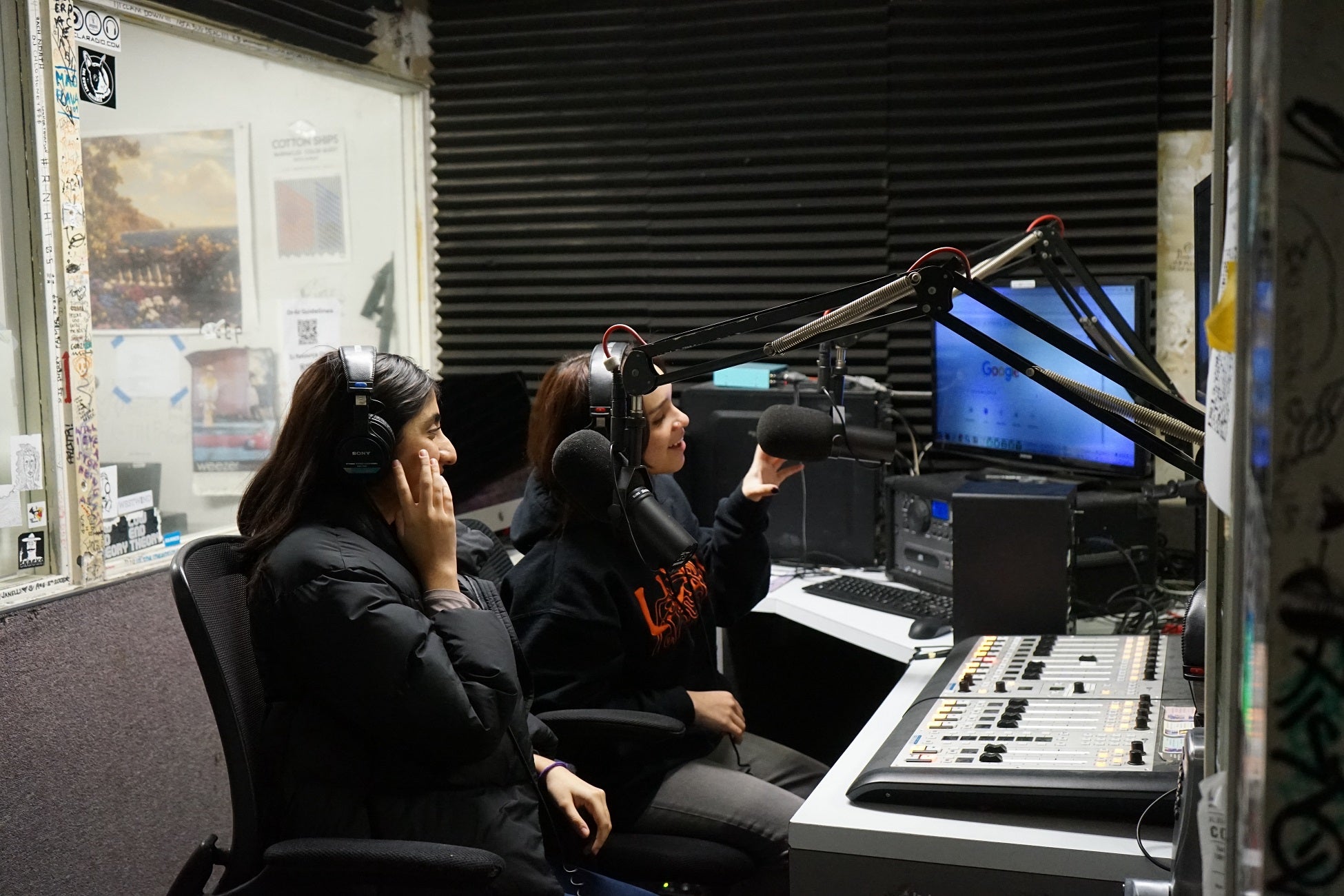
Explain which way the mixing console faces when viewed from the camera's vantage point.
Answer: facing to the left of the viewer

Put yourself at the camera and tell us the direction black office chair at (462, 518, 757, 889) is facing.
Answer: facing to the right of the viewer

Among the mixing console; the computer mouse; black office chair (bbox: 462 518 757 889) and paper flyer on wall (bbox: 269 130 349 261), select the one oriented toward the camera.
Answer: the paper flyer on wall

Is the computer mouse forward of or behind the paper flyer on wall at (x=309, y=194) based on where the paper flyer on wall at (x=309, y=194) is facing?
forward

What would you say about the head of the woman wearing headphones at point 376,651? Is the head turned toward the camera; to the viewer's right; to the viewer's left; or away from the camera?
to the viewer's right

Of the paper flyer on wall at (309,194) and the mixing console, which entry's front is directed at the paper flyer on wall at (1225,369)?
the paper flyer on wall at (309,194)

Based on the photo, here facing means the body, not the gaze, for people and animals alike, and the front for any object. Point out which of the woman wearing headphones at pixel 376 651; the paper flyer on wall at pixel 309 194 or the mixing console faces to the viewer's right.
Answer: the woman wearing headphones

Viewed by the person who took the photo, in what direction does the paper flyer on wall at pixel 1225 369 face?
facing to the left of the viewer

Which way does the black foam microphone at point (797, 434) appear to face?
to the viewer's left

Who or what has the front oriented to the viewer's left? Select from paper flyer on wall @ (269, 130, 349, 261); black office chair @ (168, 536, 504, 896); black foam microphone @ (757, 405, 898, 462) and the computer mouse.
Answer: the black foam microphone

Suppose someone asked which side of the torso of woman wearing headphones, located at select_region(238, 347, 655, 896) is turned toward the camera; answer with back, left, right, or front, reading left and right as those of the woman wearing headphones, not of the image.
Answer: right

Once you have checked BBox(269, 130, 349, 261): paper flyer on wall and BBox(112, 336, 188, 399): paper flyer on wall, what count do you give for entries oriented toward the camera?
2

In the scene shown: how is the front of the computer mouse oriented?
to the viewer's right

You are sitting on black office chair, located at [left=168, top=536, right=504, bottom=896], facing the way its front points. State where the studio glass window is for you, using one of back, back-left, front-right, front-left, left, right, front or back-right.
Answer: left
